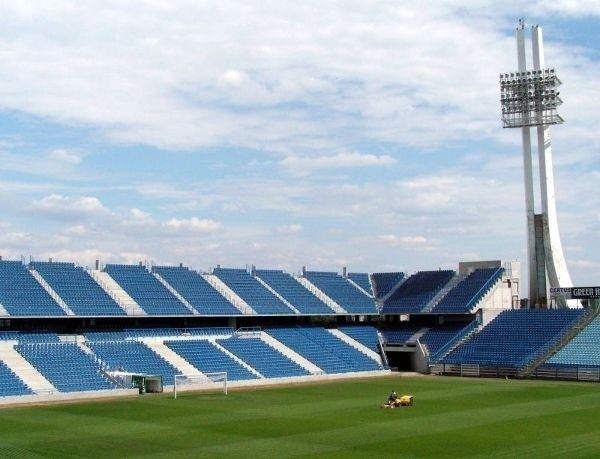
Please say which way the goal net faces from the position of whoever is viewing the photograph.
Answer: facing the viewer

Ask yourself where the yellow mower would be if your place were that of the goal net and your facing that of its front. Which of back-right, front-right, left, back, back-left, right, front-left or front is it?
front-left
